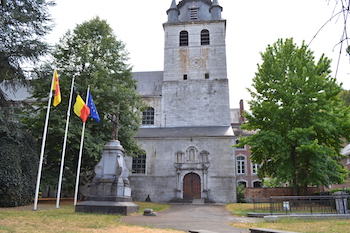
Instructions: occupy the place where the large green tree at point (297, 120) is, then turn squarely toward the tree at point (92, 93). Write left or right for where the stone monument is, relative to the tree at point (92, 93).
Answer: left

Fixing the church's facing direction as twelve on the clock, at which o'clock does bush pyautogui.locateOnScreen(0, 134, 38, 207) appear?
The bush is roughly at 1 o'clock from the church.

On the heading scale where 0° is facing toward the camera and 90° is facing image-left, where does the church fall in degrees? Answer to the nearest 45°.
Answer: approximately 0°

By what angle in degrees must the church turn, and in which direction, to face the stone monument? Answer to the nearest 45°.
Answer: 0° — it already faces it
